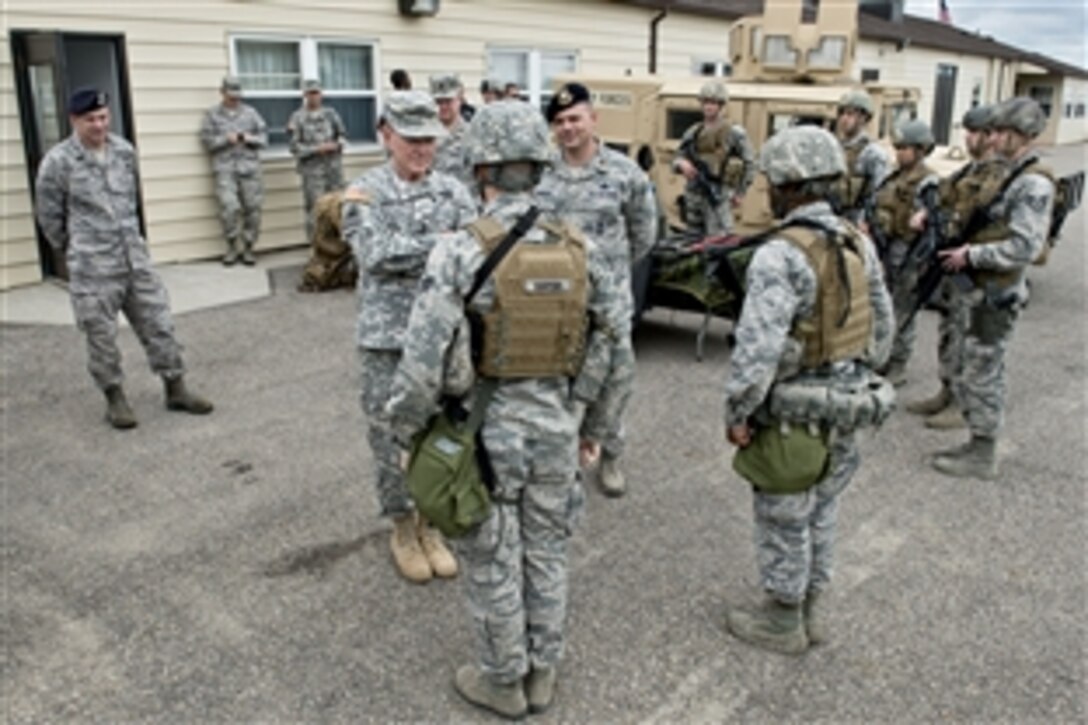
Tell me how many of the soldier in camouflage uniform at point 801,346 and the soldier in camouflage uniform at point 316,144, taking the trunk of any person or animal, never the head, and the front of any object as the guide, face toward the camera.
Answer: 1

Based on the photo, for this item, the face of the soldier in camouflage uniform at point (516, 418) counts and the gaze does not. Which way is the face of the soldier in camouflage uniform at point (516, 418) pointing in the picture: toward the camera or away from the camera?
away from the camera

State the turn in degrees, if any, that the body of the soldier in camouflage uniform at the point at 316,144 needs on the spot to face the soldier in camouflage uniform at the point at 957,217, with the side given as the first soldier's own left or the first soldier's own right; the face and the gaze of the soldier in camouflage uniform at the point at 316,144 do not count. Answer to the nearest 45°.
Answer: approximately 45° to the first soldier's own left

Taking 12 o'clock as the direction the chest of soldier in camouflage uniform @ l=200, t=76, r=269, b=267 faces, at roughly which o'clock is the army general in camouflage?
The army general in camouflage is roughly at 12 o'clock from the soldier in camouflage uniform.

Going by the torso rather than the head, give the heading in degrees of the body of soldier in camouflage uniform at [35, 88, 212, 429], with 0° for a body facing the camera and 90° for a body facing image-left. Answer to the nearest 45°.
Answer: approximately 315°

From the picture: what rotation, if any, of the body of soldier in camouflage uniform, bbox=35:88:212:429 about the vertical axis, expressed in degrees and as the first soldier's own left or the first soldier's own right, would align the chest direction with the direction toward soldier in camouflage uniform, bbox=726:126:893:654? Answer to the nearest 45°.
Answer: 0° — they already face them

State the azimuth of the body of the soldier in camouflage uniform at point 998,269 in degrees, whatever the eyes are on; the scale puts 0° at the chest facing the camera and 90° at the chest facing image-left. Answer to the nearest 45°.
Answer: approximately 90°

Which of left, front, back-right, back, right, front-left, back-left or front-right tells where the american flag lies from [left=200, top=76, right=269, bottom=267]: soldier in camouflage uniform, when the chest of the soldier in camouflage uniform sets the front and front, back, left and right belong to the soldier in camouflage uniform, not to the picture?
back-left

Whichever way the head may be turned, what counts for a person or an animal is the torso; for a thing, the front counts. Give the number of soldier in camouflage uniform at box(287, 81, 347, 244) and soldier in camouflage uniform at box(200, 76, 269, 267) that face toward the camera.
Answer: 2

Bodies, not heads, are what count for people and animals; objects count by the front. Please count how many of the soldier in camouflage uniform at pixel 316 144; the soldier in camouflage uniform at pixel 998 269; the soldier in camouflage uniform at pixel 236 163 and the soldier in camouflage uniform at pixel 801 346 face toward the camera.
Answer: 2
